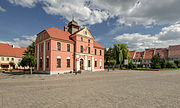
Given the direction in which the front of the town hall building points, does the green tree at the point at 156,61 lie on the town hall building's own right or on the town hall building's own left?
on the town hall building's own left

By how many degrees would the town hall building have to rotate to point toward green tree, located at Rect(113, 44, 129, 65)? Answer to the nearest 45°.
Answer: approximately 90° to its left

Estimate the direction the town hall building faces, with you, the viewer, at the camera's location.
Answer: facing the viewer and to the right of the viewer
